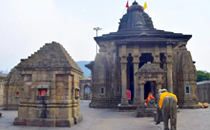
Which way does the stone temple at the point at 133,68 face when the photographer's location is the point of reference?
facing the viewer

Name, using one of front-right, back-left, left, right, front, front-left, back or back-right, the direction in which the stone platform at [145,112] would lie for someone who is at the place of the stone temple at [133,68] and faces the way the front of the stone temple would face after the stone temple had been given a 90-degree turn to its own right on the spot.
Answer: left

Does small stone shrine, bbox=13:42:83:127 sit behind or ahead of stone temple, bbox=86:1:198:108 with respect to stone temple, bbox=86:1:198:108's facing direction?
ahead
